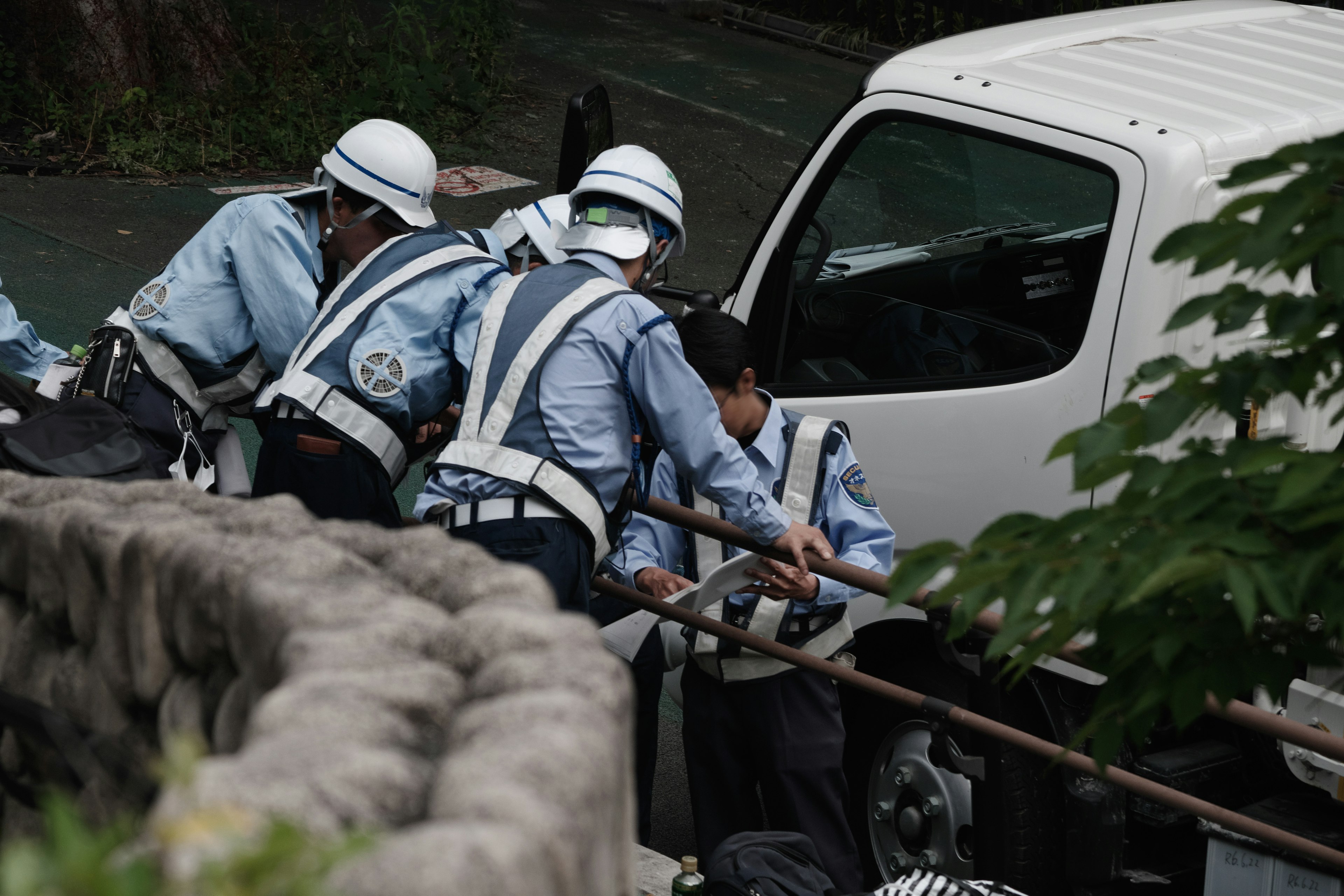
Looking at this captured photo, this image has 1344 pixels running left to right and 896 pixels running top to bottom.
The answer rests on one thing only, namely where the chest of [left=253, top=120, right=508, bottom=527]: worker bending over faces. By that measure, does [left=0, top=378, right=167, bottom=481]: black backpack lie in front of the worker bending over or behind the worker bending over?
behind

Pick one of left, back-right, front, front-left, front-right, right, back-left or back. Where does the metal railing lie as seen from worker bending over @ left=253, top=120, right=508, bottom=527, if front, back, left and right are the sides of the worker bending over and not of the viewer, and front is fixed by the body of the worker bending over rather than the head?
right

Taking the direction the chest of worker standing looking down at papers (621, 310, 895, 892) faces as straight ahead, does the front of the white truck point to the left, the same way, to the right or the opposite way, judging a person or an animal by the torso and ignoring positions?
to the right

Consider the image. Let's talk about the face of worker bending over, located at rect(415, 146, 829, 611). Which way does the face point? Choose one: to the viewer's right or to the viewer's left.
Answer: to the viewer's right

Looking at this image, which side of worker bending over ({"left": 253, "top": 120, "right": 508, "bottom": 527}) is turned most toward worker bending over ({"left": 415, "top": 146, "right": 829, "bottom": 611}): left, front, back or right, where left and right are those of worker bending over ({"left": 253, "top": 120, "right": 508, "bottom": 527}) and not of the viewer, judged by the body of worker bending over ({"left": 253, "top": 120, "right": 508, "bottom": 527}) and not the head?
right

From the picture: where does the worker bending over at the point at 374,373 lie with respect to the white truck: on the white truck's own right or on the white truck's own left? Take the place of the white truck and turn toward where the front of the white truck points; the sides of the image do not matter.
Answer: on the white truck's own left

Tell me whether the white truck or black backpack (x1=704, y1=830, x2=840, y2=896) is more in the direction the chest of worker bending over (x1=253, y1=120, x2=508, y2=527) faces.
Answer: the white truck

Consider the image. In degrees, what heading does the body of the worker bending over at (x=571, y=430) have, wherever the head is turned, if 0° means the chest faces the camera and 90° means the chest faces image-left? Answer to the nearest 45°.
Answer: approximately 225°

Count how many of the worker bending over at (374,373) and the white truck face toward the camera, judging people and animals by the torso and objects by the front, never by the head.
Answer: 0

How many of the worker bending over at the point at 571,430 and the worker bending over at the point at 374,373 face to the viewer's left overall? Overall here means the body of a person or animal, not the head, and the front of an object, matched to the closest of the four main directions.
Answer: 0

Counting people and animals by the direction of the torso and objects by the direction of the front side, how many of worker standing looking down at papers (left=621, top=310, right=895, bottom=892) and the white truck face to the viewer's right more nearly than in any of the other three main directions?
0

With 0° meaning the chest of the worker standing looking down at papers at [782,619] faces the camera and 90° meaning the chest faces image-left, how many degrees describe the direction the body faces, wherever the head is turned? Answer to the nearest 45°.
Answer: approximately 45°

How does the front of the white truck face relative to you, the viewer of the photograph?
facing away from the viewer and to the left of the viewer
